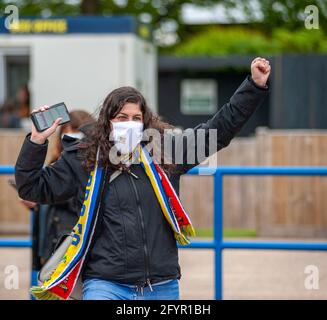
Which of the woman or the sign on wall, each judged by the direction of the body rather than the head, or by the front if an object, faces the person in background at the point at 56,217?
the sign on wall

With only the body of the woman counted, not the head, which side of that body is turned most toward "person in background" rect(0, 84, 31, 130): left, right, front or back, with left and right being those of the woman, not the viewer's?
back

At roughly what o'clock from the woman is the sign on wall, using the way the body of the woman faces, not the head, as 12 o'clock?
The sign on wall is roughly at 6 o'clock from the woman.

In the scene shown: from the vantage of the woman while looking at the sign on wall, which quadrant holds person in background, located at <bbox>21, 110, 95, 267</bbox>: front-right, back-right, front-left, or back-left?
front-left

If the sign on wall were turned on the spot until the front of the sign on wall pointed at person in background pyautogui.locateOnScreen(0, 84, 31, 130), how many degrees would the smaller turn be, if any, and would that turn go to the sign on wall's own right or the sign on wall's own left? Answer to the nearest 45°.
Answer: approximately 45° to the sign on wall's own right

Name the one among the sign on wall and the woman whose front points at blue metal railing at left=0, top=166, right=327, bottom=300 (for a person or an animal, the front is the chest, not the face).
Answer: the sign on wall

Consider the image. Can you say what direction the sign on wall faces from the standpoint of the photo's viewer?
facing the viewer

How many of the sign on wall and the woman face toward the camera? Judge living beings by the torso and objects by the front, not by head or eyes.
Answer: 2

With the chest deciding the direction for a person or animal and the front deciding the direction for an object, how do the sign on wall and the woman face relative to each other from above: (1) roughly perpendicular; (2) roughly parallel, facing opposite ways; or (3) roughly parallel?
roughly parallel

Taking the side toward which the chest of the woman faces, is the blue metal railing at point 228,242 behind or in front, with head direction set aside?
behind

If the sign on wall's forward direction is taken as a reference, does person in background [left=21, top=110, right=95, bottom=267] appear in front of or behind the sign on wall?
in front

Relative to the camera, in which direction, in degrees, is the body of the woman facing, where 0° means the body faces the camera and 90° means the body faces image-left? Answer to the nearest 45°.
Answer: approximately 0°
